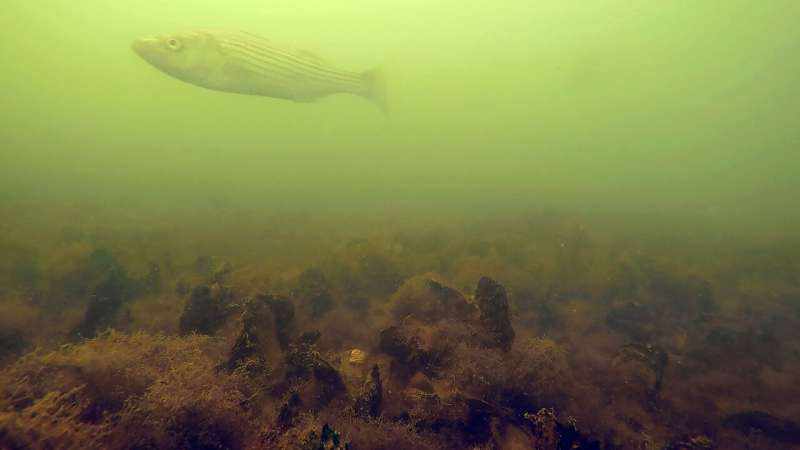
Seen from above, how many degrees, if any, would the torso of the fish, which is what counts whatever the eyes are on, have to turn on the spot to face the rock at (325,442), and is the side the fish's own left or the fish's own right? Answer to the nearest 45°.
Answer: approximately 90° to the fish's own left

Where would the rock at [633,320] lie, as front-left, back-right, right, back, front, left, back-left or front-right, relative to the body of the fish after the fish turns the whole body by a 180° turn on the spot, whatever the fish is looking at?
front

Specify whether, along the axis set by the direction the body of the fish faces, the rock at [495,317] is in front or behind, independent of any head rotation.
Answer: behind

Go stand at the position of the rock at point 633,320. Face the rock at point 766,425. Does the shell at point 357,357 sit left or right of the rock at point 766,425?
right

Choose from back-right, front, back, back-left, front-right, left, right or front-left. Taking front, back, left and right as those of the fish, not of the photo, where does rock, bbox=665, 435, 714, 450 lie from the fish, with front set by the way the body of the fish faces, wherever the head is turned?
back-left

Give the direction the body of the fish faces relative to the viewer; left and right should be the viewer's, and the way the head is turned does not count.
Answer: facing to the left of the viewer

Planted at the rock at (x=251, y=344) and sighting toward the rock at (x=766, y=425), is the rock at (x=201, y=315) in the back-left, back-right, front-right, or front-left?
back-left
